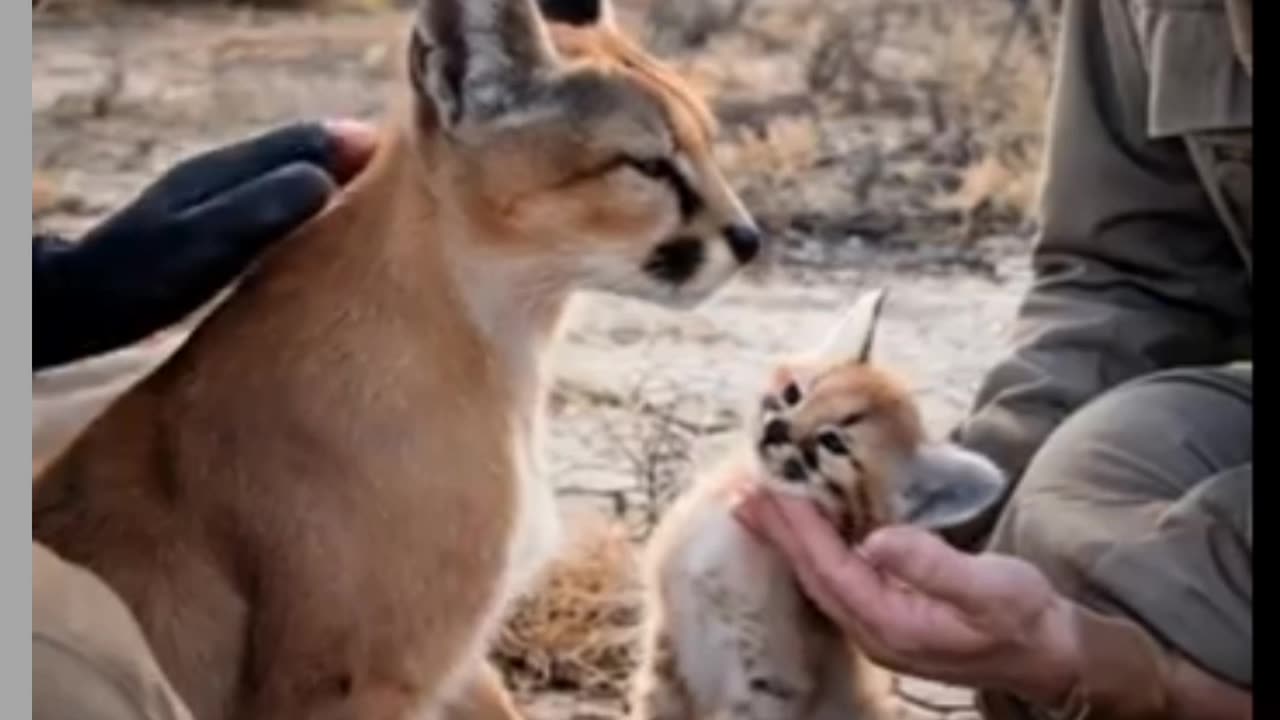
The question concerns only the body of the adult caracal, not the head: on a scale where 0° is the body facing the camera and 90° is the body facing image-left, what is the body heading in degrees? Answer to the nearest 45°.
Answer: approximately 270°

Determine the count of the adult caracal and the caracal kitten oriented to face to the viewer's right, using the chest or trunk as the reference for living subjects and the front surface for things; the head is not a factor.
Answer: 1

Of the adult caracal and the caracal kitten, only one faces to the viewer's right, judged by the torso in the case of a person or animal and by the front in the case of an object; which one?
the adult caracal

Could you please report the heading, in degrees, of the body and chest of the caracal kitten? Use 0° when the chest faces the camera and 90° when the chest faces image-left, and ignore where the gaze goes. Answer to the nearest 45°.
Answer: approximately 45°
